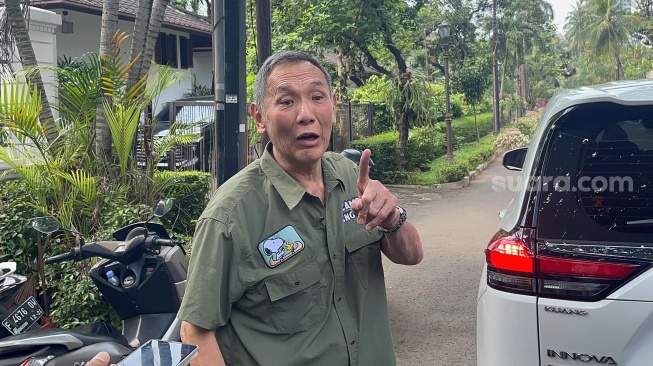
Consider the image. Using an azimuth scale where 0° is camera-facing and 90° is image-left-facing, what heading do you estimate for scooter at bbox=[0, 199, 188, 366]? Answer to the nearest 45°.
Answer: approximately 225°

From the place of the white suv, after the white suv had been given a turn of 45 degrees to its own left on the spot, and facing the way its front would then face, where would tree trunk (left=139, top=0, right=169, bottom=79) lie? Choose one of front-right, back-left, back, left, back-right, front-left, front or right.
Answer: front

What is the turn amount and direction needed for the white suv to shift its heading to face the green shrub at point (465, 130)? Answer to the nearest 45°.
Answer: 0° — it already faces it

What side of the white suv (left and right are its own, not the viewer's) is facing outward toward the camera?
back

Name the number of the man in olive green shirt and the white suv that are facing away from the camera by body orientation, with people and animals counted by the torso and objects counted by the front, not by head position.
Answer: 1

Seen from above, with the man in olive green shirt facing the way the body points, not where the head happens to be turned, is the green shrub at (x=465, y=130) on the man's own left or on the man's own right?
on the man's own left

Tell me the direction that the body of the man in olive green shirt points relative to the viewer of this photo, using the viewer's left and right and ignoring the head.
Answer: facing the viewer and to the right of the viewer

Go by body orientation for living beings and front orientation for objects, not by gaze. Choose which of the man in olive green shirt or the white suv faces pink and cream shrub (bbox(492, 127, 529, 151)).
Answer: the white suv

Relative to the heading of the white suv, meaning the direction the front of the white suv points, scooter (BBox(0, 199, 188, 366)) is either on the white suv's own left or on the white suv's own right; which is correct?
on the white suv's own left

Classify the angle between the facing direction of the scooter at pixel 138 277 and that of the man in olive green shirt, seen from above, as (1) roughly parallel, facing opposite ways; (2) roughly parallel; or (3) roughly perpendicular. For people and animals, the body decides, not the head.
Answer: roughly perpendicular

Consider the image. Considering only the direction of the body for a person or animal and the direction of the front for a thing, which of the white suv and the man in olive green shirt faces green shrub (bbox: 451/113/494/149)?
the white suv

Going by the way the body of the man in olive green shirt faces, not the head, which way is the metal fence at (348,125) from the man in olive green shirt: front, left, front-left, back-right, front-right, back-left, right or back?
back-left
